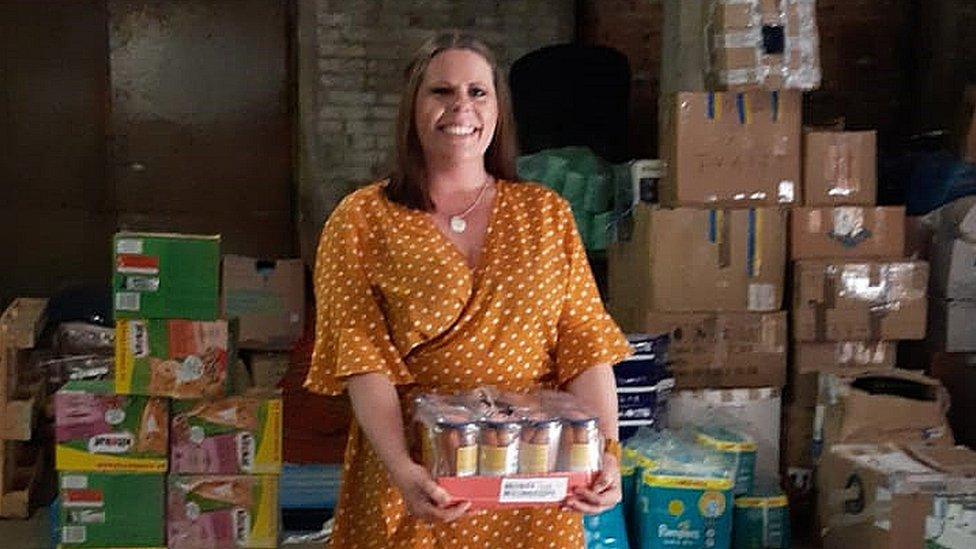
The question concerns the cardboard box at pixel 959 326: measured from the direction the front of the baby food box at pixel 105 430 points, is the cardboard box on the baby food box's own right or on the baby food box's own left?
on the baby food box's own left

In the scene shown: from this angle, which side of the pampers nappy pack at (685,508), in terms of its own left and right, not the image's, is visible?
front

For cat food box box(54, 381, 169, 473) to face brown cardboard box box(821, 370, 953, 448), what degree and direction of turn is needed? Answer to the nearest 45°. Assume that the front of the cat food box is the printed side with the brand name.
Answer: approximately 90° to its left

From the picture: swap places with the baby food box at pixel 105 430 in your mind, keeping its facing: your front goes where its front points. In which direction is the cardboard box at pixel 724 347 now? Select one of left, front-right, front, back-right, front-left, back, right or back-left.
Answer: left

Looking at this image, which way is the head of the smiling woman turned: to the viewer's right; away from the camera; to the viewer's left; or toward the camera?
toward the camera

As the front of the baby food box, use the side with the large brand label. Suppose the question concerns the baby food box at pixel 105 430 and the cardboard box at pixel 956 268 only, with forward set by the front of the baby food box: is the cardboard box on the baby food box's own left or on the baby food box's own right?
on the baby food box's own left

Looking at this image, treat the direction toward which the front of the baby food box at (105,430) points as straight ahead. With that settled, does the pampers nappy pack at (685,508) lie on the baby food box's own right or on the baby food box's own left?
on the baby food box's own left

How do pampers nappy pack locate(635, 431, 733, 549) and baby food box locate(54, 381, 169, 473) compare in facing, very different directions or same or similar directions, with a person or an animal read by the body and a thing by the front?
same or similar directions

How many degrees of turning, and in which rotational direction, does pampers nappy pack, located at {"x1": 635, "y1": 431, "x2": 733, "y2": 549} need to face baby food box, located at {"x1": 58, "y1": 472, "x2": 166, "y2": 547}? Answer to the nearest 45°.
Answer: approximately 90° to its right

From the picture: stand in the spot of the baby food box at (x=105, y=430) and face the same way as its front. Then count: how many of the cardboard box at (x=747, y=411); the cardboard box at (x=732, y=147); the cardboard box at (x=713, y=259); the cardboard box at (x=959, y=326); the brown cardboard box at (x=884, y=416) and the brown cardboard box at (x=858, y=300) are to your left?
6

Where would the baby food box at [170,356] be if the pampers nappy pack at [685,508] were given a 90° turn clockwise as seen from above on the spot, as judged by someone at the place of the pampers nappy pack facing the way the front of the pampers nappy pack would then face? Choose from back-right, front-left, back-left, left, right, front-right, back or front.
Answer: front

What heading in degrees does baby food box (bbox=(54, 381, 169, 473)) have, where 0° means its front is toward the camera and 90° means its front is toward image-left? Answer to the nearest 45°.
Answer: approximately 0°

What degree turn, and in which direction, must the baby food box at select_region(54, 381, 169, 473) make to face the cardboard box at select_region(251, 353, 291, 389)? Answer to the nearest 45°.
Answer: approximately 135° to its left

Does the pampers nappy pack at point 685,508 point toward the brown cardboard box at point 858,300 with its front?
no

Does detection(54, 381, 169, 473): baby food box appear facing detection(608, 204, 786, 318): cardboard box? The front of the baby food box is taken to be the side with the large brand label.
no

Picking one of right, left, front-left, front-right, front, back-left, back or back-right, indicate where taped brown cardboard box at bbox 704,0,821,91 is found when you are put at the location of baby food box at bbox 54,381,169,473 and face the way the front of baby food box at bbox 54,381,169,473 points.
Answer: left

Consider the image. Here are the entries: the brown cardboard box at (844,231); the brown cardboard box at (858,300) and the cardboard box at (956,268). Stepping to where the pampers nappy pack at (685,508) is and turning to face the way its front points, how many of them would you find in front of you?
0

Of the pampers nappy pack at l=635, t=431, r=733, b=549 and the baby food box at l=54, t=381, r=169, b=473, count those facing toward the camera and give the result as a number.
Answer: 2
